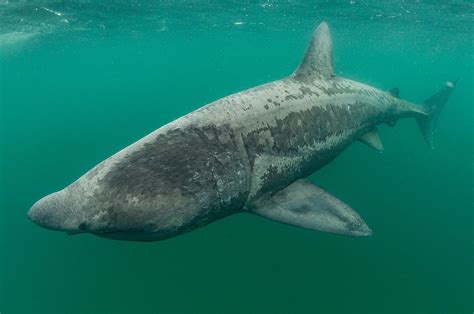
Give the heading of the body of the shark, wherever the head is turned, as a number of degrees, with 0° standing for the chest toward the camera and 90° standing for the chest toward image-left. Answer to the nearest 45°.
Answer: approximately 45°
